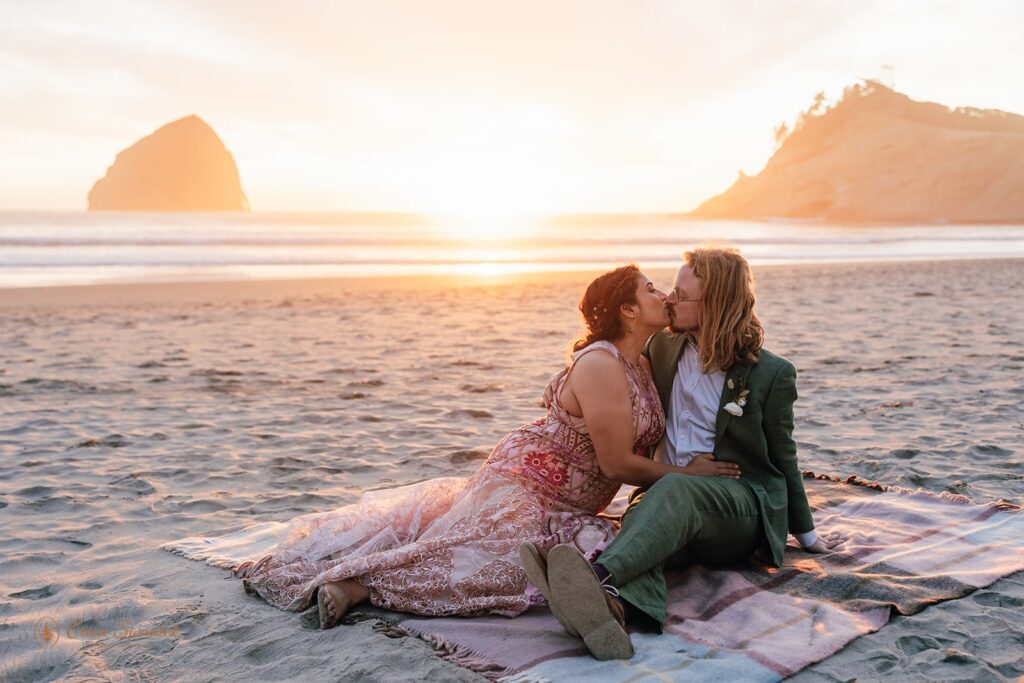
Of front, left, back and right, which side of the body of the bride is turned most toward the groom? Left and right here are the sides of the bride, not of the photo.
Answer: front

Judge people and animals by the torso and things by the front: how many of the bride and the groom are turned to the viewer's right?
1

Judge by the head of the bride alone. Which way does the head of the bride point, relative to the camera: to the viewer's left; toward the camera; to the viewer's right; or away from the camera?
to the viewer's right

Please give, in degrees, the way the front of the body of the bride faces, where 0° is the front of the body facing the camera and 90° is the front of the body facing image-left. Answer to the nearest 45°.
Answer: approximately 270°

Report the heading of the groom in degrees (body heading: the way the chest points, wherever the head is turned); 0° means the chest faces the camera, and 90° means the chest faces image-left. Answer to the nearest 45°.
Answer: approximately 45°

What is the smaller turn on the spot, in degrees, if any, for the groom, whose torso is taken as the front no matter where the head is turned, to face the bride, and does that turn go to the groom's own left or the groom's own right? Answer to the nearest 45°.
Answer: approximately 45° to the groom's own right
